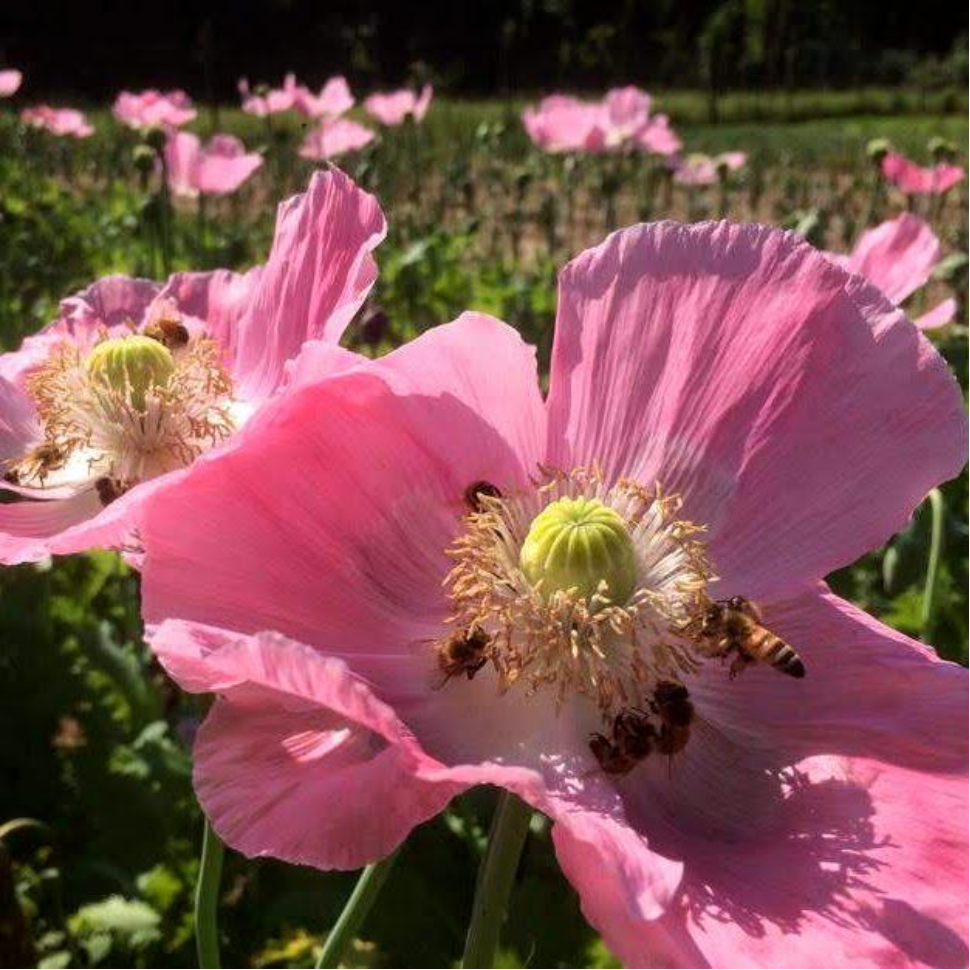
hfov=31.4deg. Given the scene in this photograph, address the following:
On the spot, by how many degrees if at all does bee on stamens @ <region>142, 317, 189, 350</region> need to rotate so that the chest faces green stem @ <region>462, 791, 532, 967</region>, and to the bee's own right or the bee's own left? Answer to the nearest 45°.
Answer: approximately 90° to the bee's own left

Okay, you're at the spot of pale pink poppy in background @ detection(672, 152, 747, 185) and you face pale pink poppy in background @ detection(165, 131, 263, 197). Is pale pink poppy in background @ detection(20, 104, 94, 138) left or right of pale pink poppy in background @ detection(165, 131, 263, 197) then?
right

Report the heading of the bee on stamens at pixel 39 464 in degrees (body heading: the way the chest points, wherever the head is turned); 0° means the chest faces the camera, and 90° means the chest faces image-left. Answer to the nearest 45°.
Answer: approximately 270°

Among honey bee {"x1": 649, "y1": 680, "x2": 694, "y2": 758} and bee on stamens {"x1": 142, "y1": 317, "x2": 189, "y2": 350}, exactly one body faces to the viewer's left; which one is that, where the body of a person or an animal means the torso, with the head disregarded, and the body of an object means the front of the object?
the bee on stamens

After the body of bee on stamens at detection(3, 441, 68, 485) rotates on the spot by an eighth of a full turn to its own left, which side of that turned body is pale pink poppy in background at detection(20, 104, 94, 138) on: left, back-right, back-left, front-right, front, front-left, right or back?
front-left

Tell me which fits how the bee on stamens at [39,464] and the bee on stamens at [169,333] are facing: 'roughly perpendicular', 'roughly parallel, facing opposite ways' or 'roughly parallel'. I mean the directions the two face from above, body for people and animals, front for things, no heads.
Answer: roughly parallel, facing opposite ways

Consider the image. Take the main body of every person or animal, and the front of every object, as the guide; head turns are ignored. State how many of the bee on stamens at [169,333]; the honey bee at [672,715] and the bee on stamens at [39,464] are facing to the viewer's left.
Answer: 1

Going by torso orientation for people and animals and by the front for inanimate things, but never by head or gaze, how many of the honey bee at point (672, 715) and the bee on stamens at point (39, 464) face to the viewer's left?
0

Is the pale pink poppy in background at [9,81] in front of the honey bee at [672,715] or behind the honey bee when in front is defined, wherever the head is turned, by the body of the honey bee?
in front

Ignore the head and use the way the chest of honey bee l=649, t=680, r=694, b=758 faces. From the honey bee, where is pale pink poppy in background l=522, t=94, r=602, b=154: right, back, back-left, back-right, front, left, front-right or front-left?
front

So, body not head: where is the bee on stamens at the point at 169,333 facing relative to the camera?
to the viewer's left

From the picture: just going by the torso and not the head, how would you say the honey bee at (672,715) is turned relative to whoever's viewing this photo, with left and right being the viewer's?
facing away from the viewer
